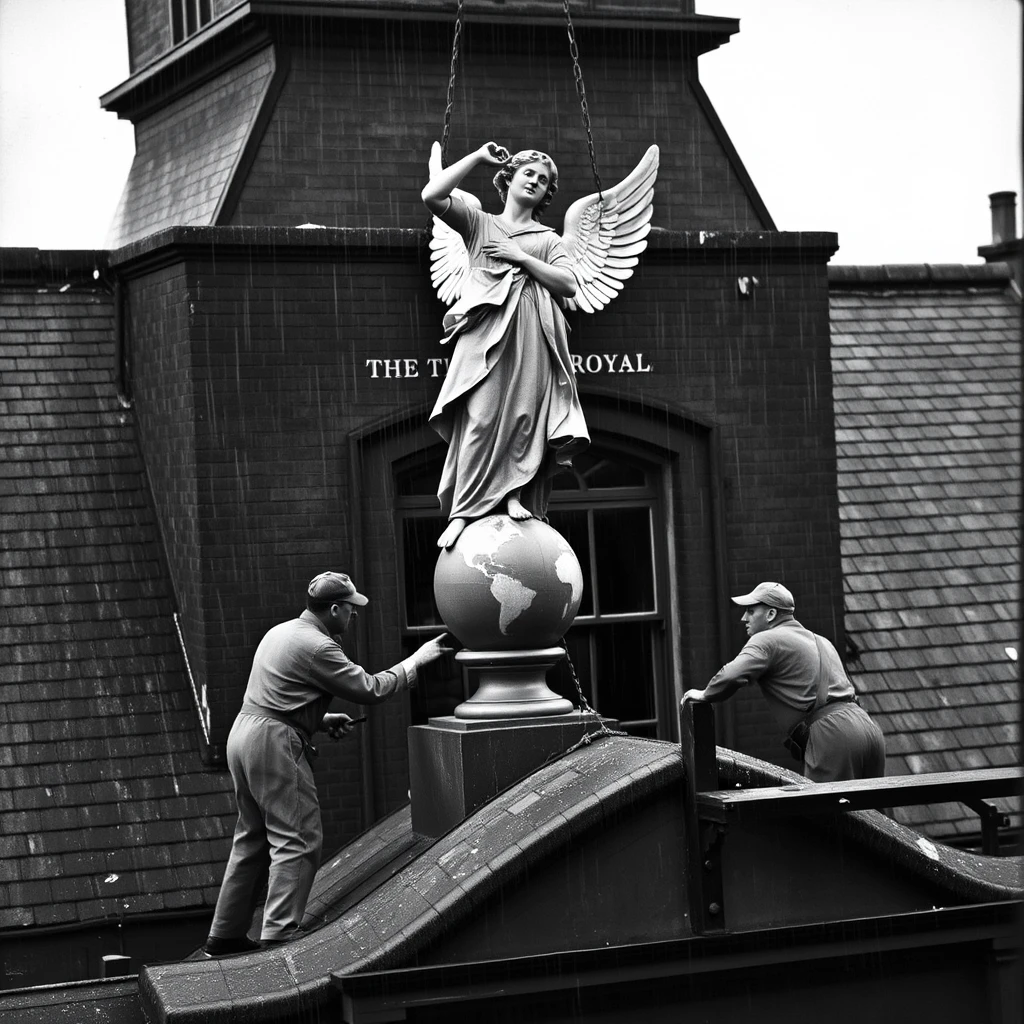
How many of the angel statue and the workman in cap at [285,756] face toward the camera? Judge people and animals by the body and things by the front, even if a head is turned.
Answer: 1

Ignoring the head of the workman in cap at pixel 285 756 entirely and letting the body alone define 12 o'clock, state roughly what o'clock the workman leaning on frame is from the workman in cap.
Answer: The workman leaning on frame is roughly at 1 o'clock from the workman in cap.

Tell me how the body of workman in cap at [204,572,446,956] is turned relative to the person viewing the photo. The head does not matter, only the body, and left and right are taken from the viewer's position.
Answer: facing away from the viewer and to the right of the viewer

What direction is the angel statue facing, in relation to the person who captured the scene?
facing the viewer

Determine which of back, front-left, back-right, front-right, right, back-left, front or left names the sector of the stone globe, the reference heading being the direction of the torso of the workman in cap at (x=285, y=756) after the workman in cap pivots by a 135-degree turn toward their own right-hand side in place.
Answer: left
